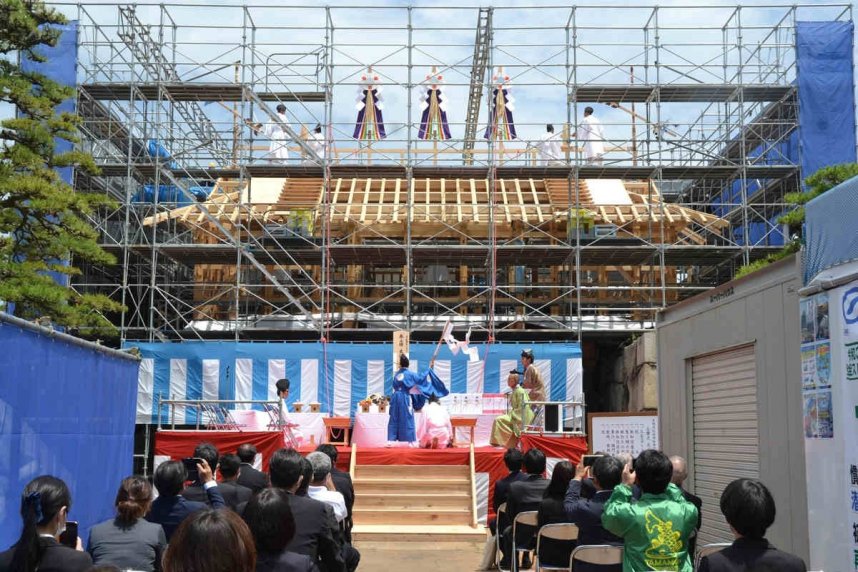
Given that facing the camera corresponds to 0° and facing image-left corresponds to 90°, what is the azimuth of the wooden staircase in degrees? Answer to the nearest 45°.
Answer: approximately 0°

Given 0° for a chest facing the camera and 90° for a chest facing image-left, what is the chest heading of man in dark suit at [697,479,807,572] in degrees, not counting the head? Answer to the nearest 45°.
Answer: approximately 180°

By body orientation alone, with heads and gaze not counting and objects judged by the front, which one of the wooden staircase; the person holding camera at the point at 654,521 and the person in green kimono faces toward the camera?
the wooden staircase

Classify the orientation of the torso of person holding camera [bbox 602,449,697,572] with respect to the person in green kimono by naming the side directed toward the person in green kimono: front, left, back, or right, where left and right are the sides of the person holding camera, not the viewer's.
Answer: front

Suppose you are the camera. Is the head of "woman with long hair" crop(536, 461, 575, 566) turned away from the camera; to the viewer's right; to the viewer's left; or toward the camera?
away from the camera

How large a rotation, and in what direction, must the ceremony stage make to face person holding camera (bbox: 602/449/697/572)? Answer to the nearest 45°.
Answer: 0° — it already faces them

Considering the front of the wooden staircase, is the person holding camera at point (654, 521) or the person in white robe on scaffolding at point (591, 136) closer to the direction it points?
the person holding camera

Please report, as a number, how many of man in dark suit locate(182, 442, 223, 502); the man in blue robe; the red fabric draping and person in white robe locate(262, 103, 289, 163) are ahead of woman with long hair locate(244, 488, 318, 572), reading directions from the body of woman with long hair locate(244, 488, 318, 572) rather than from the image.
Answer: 4

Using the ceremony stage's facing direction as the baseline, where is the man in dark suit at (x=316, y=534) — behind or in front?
in front

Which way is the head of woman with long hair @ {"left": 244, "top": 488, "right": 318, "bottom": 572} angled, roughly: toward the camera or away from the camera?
away from the camera

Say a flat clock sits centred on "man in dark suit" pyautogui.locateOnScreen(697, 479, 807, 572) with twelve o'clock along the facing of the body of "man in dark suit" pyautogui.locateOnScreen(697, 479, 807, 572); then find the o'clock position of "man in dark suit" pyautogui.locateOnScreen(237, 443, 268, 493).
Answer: "man in dark suit" pyautogui.locateOnScreen(237, 443, 268, 493) is roughly at 10 o'clock from "man in dark suit" pyautogui.locateOnScreen(697, 479, 807, 572).

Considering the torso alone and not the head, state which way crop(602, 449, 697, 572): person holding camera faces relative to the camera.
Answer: away from the camera

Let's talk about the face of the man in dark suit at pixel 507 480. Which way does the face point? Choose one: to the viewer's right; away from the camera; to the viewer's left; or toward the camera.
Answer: away from the camera
